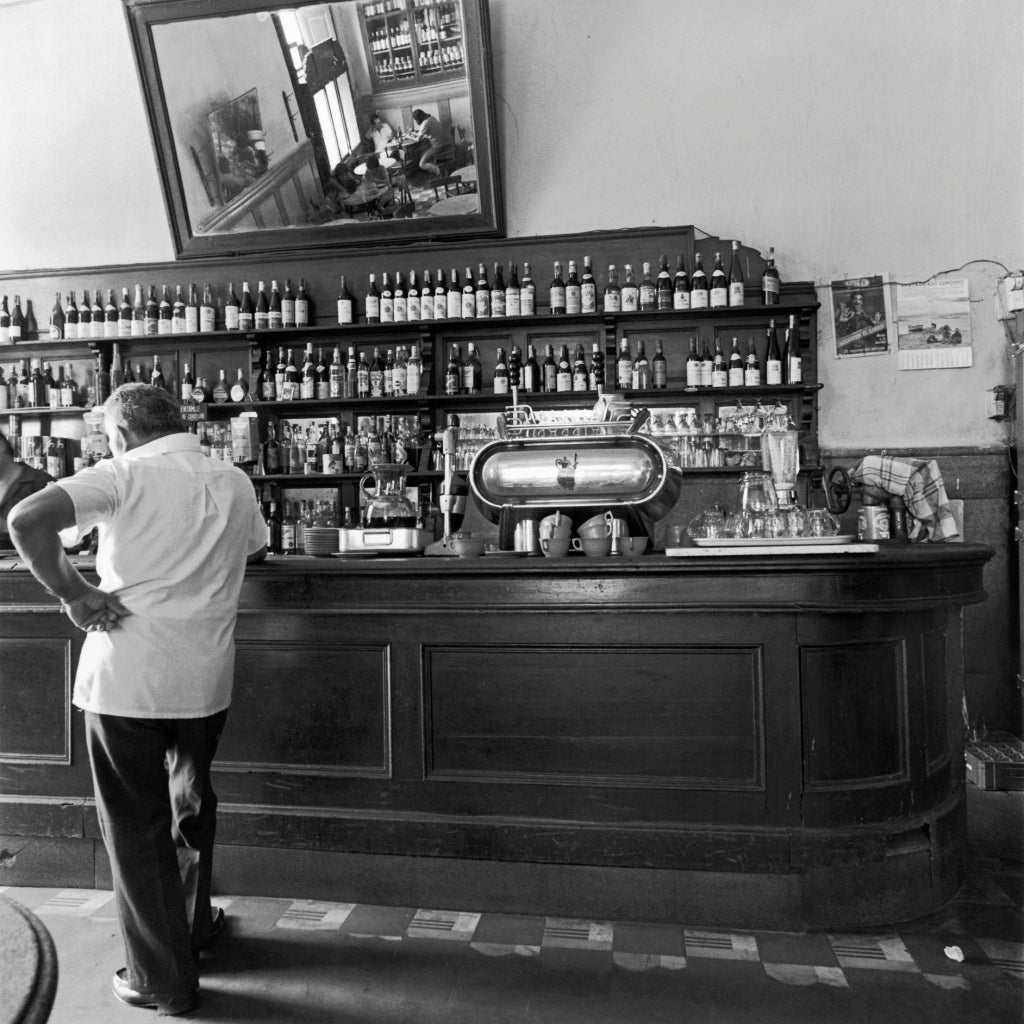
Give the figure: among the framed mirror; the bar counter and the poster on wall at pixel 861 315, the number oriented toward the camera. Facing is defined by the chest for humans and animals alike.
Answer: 3

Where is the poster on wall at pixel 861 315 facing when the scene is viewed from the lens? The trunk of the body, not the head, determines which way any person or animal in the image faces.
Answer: facing the viewer

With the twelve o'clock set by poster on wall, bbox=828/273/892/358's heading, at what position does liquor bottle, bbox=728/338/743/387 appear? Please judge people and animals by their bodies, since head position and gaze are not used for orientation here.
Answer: The liquor bottle is roughly at 2 o'clock from the poster on wall.

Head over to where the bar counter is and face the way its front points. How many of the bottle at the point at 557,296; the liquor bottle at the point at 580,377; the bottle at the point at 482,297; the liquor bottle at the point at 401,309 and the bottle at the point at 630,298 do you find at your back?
5

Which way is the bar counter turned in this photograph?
toward the camera

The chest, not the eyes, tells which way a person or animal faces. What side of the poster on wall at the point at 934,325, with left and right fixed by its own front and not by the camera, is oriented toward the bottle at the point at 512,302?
right

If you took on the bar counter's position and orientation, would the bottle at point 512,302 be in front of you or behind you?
behind

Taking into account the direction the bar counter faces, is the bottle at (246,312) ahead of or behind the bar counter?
behind

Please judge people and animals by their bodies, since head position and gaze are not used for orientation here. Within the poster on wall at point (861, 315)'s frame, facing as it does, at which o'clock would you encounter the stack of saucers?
The stack of saucers is roughly at 1 o'clock from the poster on wall.

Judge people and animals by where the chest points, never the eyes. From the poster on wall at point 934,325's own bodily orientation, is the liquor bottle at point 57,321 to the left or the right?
on its right

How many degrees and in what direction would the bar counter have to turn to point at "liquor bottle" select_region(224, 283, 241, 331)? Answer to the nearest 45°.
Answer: approximately 135° to its right

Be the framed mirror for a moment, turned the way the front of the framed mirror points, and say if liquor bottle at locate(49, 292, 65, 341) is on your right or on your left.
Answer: on your right

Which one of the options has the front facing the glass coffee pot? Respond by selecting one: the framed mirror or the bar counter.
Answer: the framed mirror

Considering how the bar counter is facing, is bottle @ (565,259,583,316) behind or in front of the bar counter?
behind

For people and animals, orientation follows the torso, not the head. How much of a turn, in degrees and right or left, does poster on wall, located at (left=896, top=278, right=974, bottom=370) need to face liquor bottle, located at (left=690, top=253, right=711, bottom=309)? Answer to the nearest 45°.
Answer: approximately 45° to its right
